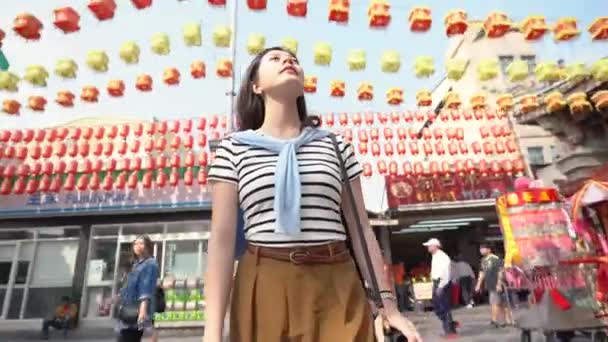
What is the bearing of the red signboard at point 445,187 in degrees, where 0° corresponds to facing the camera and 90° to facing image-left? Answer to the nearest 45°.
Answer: approximately 0°

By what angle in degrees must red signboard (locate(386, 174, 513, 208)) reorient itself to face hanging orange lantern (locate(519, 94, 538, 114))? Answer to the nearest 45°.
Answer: approximately 45° to its left

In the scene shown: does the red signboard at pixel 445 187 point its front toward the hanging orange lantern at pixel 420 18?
yes

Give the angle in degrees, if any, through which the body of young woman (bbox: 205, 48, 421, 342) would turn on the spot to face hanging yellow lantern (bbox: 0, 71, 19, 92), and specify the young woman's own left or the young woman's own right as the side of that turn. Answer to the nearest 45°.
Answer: approximately 135° to the young woman's own right

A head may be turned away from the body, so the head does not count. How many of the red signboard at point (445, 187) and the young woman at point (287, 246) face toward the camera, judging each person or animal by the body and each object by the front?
2

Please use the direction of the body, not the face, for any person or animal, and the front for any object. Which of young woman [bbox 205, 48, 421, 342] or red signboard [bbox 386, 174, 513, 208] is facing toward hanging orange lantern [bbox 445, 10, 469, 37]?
the red signboard

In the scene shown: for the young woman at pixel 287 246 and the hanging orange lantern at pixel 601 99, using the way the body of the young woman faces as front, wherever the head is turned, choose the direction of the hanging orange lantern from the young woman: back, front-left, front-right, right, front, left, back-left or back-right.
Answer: back-left
